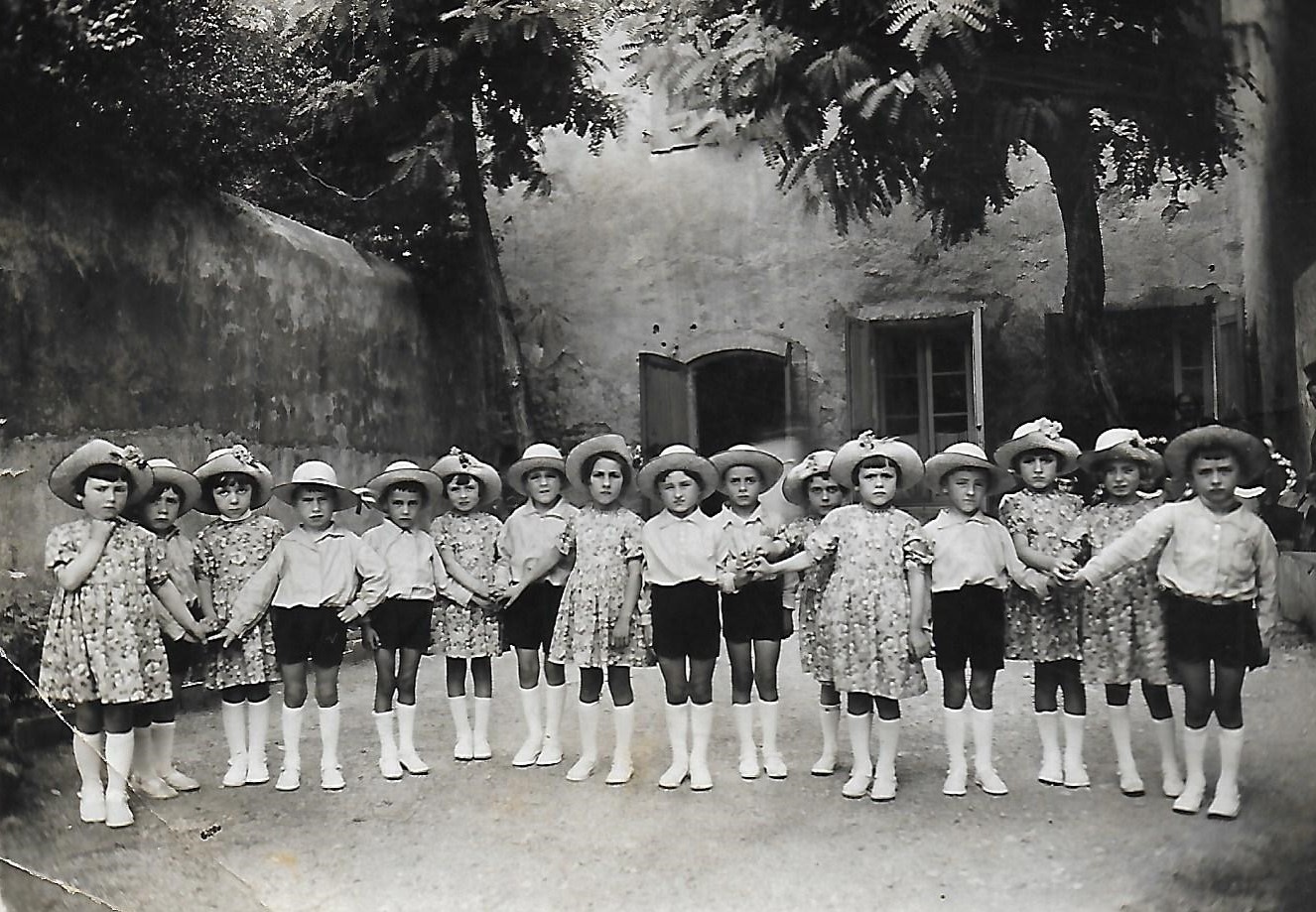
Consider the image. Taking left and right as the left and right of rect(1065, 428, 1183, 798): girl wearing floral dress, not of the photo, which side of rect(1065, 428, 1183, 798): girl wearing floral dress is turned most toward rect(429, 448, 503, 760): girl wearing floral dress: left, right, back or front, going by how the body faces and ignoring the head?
right

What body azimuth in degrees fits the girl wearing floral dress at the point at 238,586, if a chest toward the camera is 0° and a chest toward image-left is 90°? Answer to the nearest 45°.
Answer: approximately 0°

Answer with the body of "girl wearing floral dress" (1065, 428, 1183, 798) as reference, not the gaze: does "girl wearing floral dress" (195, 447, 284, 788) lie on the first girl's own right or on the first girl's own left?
on the first girl's own right

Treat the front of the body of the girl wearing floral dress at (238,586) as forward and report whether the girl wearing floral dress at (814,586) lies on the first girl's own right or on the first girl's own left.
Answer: on the first girl's own left

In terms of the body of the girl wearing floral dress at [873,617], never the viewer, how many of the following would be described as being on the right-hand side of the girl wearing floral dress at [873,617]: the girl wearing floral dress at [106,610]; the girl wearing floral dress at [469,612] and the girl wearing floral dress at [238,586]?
3

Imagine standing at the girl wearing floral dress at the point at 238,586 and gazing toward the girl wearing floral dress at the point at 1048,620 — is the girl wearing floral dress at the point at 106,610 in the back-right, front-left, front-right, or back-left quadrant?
back-right

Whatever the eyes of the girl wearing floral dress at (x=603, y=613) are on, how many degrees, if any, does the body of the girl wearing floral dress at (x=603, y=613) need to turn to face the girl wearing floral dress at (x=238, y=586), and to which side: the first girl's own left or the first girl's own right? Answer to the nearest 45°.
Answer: approximately 90° to the first girl's own right

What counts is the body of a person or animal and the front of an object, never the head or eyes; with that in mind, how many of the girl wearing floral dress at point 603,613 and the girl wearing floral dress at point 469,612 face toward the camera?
2
